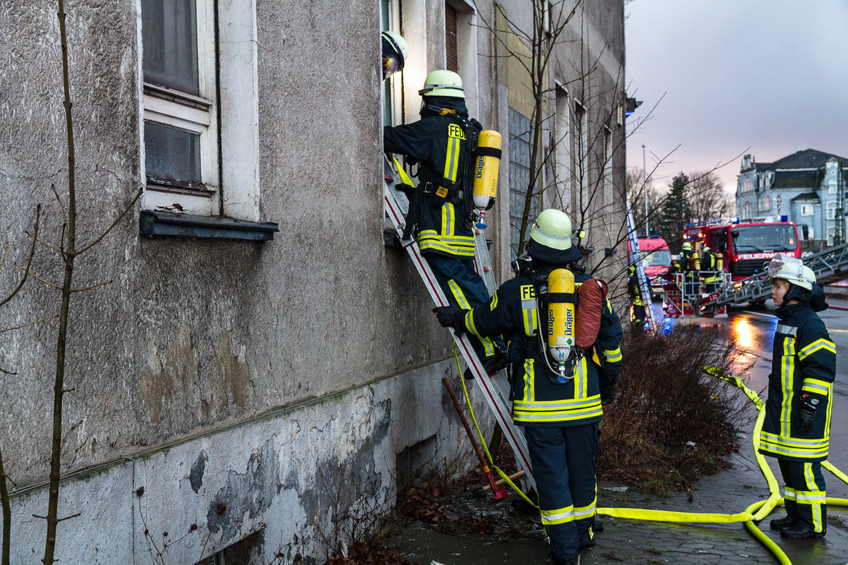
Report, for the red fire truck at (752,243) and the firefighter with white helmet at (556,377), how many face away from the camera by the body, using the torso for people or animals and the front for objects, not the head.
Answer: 1

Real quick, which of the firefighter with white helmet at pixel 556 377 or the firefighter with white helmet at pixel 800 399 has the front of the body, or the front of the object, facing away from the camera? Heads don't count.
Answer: the firefighter with white helmet at pixel 556 377

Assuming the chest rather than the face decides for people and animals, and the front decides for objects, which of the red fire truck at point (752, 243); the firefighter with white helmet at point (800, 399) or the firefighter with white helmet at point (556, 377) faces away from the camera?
the firefighter with white helmet at point (556, 377)

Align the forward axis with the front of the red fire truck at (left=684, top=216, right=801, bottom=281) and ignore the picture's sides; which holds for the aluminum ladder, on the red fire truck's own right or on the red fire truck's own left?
on the red fire truck's own right

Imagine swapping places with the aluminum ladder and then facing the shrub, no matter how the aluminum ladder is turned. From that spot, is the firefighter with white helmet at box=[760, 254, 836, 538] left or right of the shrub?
right

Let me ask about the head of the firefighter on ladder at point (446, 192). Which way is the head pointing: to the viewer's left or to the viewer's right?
to the viewer's left

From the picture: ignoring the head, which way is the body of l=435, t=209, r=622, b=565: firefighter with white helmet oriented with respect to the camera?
away from the camera

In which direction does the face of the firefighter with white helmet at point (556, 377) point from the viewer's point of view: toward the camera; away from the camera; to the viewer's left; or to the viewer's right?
away from the camera

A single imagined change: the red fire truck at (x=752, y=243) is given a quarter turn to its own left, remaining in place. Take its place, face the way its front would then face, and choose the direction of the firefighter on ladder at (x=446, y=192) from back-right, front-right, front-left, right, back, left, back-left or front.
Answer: back-right

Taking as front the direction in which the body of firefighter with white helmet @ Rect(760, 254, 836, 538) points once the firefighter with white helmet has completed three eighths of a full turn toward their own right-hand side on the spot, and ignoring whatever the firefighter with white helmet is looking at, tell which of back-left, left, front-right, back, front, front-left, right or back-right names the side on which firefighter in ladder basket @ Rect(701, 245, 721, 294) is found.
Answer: front-left

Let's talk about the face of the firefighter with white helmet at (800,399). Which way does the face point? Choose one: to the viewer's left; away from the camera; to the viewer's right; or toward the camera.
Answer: to the viewer's left

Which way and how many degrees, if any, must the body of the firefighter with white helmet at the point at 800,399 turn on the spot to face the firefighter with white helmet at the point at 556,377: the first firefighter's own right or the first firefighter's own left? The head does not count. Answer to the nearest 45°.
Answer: approximately 45° to the first firefighter's own left

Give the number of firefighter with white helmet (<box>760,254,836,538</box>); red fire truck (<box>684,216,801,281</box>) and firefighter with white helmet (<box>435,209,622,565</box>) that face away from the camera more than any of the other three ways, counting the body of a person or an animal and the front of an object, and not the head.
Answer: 1

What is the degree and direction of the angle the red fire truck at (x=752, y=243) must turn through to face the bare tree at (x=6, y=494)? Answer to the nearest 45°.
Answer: approximately 45° to its right
